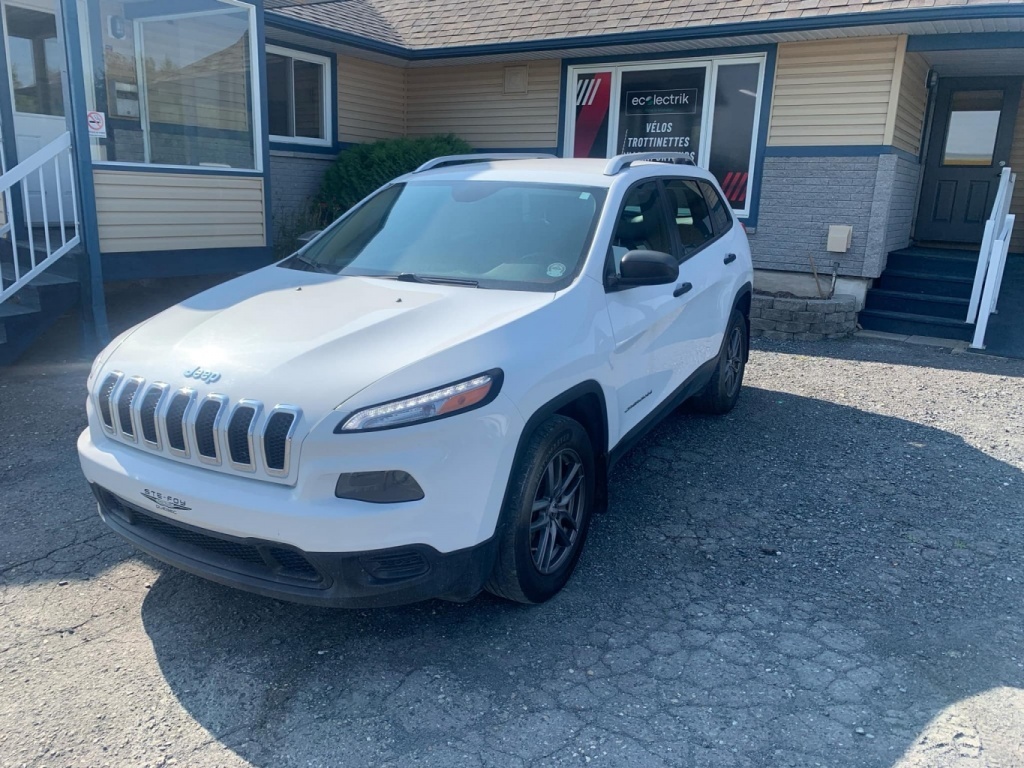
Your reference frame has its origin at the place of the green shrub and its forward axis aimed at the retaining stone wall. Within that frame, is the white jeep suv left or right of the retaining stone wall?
right

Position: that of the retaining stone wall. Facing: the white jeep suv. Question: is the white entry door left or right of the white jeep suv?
right

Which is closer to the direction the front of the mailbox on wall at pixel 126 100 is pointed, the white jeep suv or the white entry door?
the white jeep suv

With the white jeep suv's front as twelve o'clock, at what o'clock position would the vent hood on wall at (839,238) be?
The vent hood on wall is roughly at 6 o'clock from the white jeep suv.

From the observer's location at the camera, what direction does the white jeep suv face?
facing the viewer and to the left of the viewer

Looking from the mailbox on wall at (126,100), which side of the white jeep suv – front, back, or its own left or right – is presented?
right

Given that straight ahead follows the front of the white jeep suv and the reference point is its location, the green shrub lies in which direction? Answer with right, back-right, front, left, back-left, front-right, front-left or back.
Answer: back-right

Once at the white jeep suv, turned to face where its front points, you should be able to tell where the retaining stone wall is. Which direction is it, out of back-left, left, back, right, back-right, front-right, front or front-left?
back

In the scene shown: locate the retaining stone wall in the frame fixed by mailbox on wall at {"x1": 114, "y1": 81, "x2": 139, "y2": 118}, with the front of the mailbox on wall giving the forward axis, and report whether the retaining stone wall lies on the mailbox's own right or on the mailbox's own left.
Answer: on the mailbox's own left

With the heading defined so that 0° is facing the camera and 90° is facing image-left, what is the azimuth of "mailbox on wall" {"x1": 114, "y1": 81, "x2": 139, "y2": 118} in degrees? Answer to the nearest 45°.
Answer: approximately 0°

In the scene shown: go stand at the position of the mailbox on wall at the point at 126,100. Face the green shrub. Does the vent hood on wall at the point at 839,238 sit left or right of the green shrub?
right

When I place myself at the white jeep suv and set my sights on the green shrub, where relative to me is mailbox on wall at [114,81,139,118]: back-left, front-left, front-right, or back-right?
front-left

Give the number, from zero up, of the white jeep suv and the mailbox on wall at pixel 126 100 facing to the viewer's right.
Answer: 0
